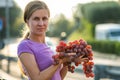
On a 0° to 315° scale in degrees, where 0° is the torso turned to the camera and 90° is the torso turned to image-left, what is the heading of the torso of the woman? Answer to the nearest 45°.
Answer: approximately 315°
